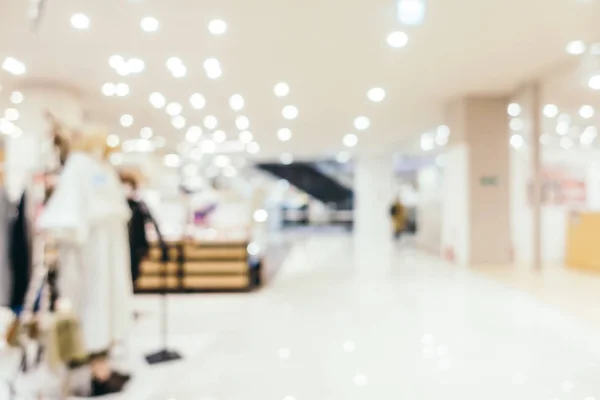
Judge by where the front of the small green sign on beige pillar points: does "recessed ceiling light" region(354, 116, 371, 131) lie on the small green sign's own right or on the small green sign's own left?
on the small green sign's own right

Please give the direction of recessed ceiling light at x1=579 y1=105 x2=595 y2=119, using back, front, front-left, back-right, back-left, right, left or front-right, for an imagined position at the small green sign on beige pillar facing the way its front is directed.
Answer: back-left

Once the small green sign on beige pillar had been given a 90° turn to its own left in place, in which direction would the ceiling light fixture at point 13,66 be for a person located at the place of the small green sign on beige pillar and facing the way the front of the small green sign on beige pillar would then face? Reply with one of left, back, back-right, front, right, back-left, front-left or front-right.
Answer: back-right

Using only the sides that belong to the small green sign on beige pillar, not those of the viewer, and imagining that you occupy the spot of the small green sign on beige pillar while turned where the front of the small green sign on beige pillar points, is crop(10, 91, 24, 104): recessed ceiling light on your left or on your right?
on your right

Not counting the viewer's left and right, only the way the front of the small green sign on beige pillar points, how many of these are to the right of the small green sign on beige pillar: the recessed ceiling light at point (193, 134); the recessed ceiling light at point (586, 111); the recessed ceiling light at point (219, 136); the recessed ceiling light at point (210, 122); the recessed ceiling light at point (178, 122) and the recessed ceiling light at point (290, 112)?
5

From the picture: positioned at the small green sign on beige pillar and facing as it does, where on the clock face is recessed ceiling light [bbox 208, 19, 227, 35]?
The recessed ceiling light is roughly at 1 o'clock from the small green sign on beige pillar.

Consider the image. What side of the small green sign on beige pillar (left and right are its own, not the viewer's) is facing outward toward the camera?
front

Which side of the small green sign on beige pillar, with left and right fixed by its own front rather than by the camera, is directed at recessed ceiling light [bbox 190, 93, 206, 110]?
right

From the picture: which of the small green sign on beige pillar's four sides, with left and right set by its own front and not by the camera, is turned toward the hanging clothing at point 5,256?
front

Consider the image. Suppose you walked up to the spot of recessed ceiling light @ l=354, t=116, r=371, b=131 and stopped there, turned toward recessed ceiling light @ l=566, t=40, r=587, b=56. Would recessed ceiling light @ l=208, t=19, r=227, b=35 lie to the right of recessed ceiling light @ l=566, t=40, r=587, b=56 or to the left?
right

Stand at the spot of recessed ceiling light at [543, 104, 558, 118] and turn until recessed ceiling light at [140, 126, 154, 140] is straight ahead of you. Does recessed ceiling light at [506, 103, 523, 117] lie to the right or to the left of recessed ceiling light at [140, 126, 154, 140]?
left

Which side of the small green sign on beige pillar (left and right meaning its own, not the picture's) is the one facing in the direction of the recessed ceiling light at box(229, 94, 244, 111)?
right

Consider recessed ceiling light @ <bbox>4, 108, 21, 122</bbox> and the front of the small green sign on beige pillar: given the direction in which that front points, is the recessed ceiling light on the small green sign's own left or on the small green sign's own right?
on the small green sign's own right

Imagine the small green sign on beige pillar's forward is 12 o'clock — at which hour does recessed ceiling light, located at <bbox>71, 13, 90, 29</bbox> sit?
The recessed ceiling light is roughly at 1 o'clock from the small green sign on beige pillar.

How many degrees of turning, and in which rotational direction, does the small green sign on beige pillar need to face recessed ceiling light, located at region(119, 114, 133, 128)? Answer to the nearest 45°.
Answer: approximately 90° to its right

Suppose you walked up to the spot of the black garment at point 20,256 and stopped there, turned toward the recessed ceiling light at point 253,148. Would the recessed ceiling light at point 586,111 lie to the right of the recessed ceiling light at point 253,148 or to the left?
right

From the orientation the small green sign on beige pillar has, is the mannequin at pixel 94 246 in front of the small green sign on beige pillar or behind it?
in front

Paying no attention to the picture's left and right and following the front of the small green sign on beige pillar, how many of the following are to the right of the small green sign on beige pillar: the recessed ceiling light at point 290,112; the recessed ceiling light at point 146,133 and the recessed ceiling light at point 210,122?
3

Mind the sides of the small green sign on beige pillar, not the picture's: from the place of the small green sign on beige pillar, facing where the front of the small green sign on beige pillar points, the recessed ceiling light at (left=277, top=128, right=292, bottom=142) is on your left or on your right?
on your right
